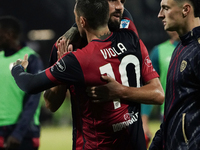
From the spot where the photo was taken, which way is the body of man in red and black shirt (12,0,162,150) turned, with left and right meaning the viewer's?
facing away from the viewer and to the left of the viewer

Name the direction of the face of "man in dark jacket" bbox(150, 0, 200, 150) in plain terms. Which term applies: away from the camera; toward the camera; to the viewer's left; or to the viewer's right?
to the viewer's left

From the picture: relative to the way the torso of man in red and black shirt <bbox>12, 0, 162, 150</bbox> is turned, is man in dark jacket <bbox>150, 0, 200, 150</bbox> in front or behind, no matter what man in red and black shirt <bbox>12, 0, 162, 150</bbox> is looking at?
behind
